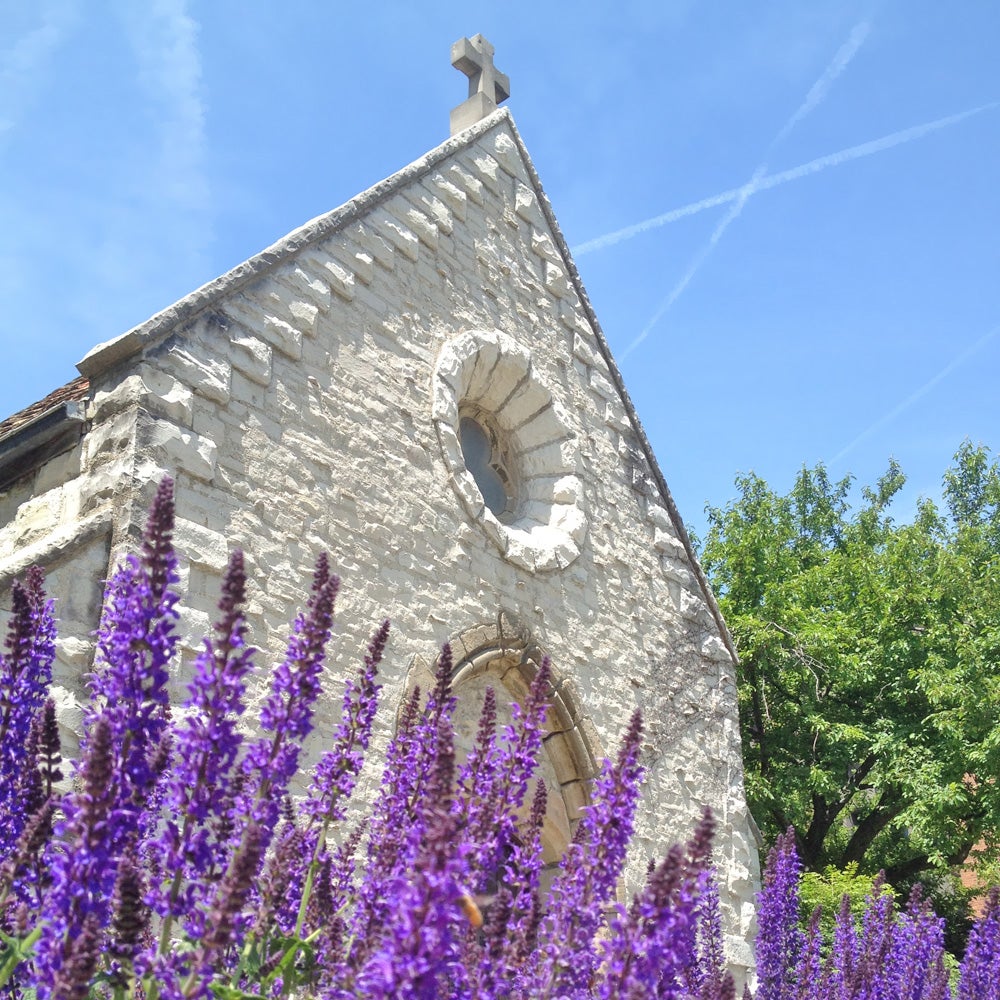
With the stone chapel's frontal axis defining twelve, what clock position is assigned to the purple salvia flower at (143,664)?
The purple salvia flower is roughly at 2 o'clock from the stone chapel.

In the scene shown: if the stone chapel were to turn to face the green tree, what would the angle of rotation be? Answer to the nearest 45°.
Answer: approximately 90° to its left

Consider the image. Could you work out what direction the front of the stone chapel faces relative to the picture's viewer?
facing the viewer and to the right of the viewer
